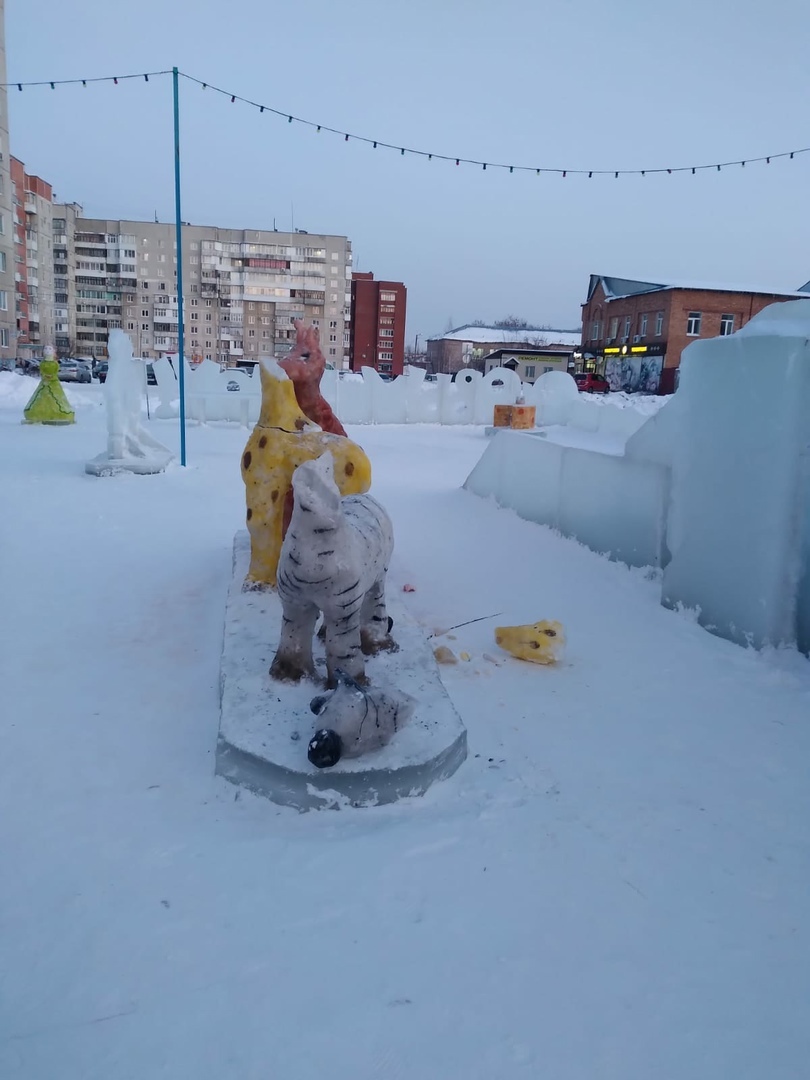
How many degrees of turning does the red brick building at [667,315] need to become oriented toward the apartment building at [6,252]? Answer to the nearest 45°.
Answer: approximately 45° to its right

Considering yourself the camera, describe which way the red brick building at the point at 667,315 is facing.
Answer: facing the viewer and to the left of the viewer

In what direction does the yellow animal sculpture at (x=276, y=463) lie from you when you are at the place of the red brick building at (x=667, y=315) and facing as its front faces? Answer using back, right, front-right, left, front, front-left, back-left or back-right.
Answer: front-left

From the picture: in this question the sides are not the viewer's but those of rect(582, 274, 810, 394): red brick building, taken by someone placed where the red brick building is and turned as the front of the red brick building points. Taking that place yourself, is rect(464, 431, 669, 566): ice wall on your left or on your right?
on your left

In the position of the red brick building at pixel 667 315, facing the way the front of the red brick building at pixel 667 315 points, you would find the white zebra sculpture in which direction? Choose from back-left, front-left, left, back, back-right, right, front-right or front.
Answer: front-left

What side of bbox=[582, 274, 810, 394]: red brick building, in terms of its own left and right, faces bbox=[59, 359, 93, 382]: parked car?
front

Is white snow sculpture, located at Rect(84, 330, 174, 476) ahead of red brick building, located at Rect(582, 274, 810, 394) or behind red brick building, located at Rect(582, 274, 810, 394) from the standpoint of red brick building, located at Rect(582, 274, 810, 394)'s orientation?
ahead

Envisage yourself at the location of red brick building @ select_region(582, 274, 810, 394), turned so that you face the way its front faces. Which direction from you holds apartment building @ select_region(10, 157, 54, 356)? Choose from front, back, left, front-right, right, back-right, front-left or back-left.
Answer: front-right

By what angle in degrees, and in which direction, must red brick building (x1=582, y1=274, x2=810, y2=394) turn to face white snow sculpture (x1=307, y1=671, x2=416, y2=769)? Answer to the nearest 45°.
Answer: approximately 45° to its left

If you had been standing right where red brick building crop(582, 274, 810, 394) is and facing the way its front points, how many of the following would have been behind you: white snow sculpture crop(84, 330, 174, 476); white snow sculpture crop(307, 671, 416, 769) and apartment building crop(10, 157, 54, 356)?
0

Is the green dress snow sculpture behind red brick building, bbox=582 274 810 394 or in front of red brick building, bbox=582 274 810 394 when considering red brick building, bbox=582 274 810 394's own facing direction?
in front
